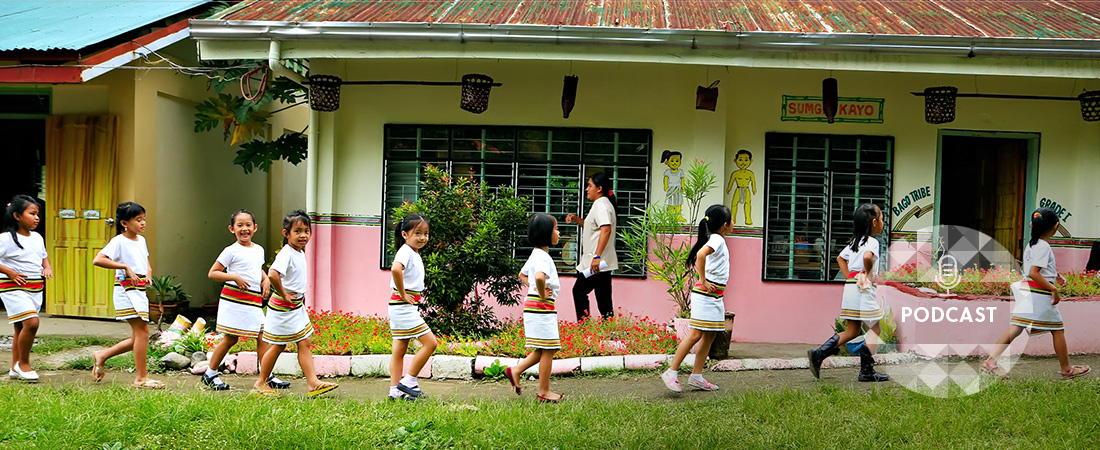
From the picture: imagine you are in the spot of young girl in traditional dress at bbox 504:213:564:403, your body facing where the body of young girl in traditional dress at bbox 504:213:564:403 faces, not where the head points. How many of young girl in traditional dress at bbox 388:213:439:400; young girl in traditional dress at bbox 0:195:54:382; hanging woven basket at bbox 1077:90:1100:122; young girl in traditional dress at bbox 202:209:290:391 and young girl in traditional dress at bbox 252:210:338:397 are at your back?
4

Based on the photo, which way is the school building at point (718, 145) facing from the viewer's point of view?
toward the camera

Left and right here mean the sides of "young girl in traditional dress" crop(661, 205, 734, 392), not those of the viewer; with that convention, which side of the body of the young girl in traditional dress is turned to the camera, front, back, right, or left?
right

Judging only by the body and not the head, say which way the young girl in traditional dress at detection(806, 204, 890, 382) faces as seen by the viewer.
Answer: to the viewer's right

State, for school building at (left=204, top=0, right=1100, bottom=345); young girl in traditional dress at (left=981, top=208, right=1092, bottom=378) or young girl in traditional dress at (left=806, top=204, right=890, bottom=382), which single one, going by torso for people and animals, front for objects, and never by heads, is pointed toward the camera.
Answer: the school building

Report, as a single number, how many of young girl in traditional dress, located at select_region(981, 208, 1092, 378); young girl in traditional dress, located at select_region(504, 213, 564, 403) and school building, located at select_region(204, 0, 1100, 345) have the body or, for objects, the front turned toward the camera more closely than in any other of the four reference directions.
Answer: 1

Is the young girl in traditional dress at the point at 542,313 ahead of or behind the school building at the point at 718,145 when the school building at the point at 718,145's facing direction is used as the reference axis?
ahead

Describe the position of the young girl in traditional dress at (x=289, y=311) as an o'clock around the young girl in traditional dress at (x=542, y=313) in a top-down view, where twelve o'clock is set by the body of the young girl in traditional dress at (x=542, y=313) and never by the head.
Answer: the young girl in traditional dress at (x=289, y=311) is roughly at 6 o'clock from the young girl in traditional dress at (x=542, y=313).

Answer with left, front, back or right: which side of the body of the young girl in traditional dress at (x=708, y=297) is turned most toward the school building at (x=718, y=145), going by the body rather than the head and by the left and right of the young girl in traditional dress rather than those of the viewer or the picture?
left

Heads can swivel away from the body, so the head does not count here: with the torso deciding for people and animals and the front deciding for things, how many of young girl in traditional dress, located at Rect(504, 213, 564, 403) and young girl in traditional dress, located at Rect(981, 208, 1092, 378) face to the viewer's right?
2
